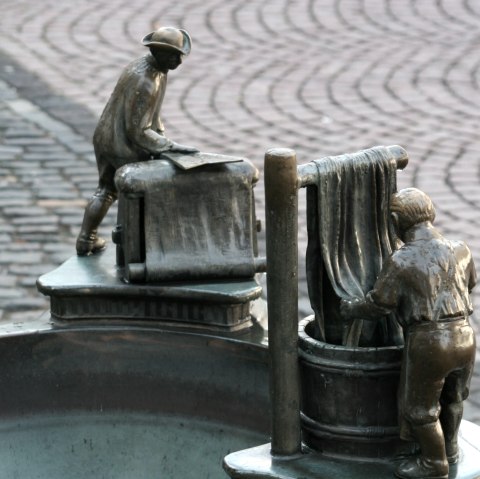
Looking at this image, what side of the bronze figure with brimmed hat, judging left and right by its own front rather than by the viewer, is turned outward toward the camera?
right

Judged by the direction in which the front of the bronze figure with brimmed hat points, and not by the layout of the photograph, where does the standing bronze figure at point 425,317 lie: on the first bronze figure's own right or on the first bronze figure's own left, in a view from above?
on the first bronze figure's own right

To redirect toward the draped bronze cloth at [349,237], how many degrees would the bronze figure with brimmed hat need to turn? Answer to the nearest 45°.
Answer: approximately 45° to its right

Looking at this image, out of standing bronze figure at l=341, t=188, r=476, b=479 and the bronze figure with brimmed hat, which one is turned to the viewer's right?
the bronze figure with brimmed hat

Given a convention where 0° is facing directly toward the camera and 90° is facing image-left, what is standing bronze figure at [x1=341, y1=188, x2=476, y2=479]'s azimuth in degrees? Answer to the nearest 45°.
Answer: approximately 135°

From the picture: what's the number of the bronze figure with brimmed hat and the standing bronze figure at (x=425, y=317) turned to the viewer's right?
1

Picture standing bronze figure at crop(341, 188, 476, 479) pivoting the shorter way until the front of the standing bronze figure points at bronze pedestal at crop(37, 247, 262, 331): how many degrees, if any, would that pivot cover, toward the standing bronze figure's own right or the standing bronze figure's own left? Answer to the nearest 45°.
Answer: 0° — it already faces it
